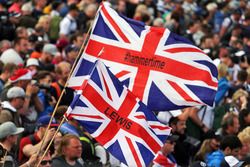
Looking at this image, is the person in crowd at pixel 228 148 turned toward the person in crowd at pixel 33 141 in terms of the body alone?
no

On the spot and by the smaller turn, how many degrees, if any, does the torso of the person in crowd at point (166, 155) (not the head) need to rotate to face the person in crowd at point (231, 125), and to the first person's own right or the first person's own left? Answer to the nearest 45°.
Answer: approximately 45° to the first person's own left

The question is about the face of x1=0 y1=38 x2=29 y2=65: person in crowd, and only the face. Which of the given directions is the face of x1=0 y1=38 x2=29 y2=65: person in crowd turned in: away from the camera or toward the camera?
toward the camera

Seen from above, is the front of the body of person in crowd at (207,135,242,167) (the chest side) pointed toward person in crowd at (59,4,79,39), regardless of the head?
no

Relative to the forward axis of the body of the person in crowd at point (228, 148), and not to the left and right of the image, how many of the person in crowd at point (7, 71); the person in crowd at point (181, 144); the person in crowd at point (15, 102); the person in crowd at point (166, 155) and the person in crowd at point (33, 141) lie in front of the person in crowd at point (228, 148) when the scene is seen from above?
0

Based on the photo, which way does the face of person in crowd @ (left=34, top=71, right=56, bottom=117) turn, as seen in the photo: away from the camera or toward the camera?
toward the camera

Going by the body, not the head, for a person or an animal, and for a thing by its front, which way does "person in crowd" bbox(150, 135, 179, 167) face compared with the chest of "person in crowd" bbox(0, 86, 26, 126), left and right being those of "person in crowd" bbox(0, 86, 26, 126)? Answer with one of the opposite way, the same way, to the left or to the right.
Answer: the same way

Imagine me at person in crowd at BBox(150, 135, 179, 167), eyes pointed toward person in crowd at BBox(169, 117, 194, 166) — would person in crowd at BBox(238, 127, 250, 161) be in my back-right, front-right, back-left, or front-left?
front-right
